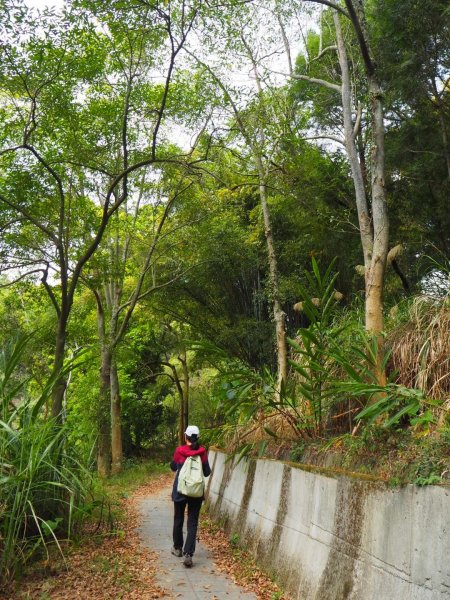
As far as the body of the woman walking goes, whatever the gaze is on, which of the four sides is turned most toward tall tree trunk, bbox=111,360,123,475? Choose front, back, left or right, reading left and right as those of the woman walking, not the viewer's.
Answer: front

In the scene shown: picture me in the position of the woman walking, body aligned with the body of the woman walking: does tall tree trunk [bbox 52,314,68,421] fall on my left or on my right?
on my left

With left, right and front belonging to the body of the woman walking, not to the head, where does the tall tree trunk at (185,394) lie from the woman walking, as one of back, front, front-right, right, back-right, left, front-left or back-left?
front

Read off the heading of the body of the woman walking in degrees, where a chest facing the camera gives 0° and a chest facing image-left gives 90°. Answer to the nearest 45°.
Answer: approximately 180°

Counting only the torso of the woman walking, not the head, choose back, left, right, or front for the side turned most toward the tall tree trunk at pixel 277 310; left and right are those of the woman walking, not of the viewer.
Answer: front

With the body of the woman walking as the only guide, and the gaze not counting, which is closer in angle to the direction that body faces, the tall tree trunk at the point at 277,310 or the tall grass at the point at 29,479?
the tall tree trunk
